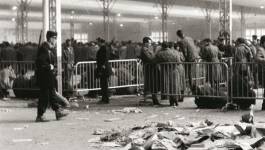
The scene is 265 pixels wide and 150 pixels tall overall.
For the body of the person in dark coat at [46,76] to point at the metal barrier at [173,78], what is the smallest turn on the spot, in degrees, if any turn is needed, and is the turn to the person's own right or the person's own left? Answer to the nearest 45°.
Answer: approximately 45° to the person's own left

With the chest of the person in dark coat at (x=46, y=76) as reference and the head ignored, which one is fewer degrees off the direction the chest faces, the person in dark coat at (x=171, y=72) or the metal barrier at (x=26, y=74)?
the person in dark coat

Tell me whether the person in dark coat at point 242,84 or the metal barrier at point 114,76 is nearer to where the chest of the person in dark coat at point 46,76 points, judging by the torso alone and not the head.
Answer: the person in dark coat

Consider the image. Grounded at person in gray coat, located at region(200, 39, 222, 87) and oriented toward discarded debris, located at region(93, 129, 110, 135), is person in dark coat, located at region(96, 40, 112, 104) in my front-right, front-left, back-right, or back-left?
front-right

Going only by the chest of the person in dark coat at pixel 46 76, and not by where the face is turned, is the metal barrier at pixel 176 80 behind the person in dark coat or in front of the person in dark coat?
in front

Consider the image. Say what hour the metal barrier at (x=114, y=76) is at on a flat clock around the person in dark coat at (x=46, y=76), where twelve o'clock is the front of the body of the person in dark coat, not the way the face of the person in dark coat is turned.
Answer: The metal barrier is roughly at 10 o'clock from the person in dark coat.

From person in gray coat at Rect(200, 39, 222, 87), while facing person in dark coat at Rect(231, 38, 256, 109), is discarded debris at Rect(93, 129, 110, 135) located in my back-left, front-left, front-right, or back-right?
front-right

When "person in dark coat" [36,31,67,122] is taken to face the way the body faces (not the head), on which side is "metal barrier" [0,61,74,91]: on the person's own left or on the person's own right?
on the person's own left

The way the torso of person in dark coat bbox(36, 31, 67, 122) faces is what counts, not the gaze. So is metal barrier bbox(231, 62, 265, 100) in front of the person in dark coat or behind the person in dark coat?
in front

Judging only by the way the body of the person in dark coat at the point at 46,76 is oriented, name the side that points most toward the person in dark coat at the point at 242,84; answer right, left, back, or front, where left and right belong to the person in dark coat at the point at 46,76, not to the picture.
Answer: front

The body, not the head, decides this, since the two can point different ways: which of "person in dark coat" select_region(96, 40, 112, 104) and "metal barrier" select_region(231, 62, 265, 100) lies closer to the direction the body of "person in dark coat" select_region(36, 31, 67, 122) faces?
the metal barrier

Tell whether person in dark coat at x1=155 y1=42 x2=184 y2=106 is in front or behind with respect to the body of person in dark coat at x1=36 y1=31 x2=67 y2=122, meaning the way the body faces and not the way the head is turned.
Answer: in front

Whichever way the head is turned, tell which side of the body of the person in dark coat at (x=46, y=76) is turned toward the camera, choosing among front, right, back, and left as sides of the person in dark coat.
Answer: right
